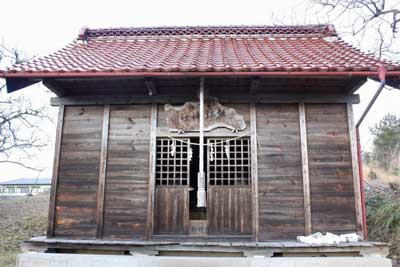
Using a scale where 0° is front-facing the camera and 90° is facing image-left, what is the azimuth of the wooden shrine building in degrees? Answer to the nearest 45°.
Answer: approximately 0°
